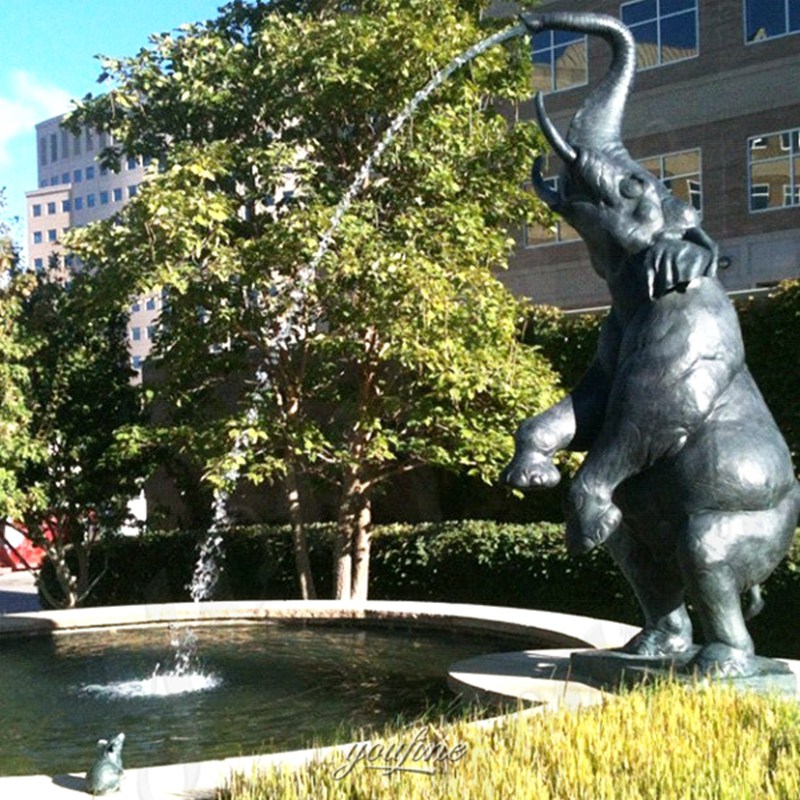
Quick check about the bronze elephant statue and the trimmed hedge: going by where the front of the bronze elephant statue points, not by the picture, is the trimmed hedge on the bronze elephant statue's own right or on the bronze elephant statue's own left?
on the bronze elephant statue's own right

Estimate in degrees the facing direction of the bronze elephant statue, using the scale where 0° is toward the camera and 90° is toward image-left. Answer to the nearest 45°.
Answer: approximately 45°

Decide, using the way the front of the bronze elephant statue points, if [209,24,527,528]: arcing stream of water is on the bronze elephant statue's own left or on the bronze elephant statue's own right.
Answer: on the bronze elephant statue's own right

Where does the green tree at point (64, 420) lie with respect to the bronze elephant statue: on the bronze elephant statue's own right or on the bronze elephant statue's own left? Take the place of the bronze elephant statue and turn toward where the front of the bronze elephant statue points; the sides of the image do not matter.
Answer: on the bronze elephant statue's own right

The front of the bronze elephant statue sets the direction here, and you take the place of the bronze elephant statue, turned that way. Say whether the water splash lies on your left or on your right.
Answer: on your right

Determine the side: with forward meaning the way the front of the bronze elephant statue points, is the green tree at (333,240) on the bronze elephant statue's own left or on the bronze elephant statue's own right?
on the bronze elephant statue's own right

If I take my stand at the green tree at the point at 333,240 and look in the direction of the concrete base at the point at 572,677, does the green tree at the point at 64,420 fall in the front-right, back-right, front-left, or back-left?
back-right
